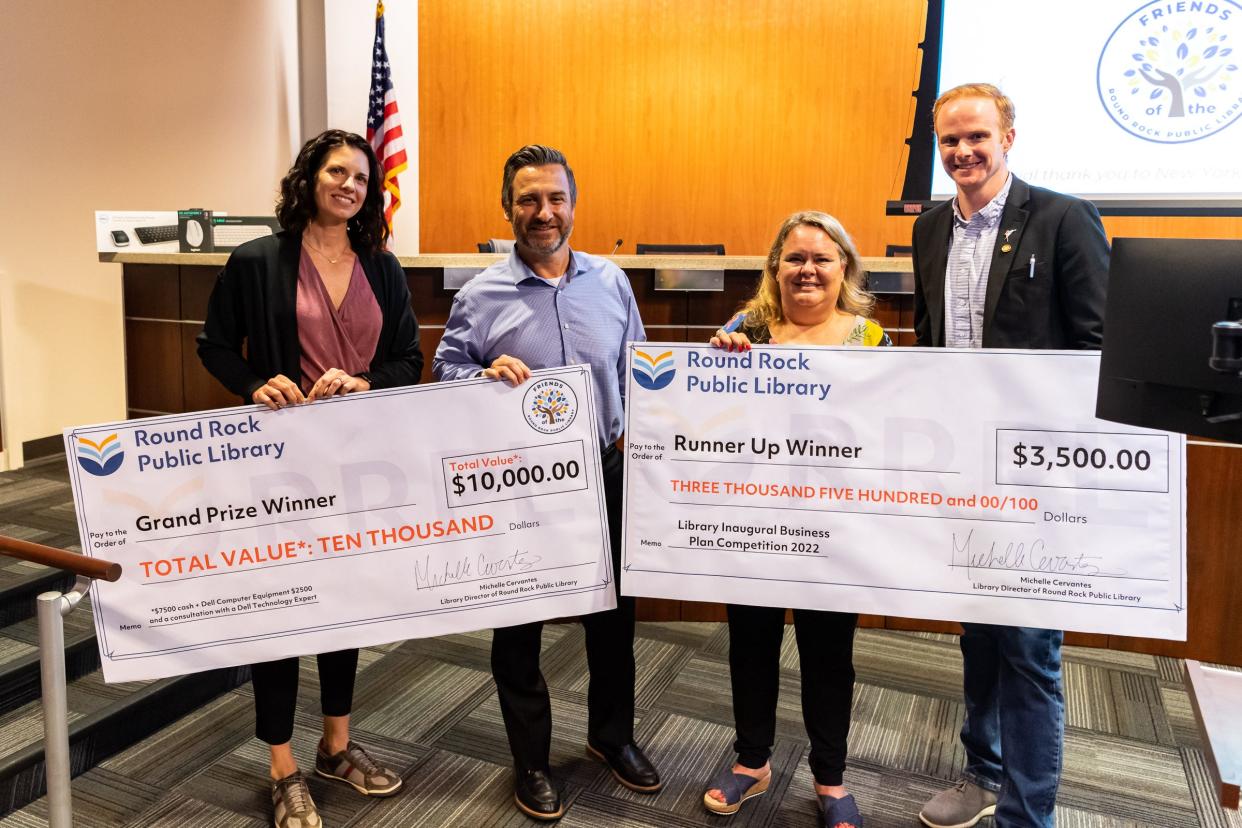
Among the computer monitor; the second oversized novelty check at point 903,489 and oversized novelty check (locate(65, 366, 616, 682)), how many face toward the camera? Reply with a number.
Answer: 2

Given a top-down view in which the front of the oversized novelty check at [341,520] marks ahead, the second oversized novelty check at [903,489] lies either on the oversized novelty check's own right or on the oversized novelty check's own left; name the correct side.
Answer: on the oversized novelty check's own left

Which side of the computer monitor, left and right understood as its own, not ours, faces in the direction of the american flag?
left

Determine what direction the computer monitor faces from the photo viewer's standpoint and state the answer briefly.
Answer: facing away from the viewer and to the right of the viewer

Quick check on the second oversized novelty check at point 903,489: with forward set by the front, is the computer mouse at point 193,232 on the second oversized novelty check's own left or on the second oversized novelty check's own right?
on the second oversized novelty check's own right

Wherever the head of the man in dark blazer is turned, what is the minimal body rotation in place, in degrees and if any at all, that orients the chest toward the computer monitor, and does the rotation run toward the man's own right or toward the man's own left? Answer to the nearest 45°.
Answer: approximately 45° to the man's own left

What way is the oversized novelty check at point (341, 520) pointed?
toward the camera

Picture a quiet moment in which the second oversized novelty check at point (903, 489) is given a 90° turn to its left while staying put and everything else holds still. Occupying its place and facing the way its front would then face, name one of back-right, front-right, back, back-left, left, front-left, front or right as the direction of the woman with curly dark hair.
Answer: back

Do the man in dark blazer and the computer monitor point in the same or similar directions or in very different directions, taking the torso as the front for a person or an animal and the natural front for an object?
very different directions

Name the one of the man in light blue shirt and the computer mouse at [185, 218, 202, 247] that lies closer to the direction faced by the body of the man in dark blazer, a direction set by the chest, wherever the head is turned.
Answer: the man in light blue shirt

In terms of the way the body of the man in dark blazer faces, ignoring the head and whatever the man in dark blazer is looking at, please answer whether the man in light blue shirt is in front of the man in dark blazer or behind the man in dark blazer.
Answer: in front

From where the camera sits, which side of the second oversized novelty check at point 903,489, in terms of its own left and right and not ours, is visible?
front

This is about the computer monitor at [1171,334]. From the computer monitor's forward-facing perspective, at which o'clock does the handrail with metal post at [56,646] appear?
The handrail with metal post is roughly at 7 o'clock from the computer monitor.

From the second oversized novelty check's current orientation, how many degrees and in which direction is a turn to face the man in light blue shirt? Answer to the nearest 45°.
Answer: approximately 90° to its right
